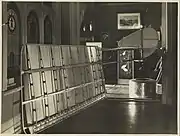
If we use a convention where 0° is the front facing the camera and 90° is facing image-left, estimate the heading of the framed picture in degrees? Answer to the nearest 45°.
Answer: approximately 0°
